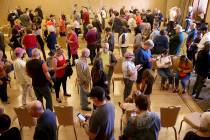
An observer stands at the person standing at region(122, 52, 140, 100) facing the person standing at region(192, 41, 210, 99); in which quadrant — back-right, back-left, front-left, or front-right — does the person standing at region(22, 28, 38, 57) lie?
back-left

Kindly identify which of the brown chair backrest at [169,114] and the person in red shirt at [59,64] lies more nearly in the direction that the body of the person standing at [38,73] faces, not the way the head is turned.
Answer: the person in red shirt

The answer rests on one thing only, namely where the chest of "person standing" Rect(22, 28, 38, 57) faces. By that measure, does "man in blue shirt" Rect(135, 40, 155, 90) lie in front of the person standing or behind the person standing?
behind

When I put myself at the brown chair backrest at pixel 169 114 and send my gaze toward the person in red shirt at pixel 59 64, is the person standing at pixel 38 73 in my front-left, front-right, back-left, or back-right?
front-left
